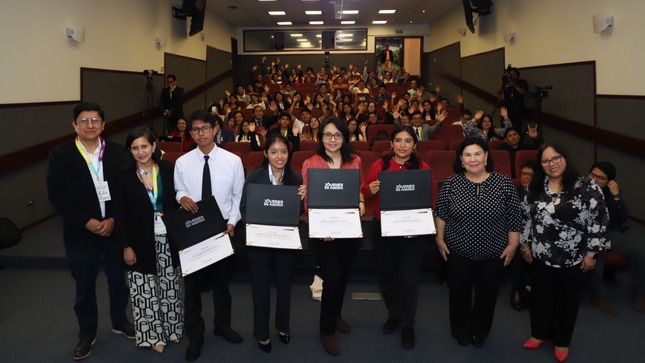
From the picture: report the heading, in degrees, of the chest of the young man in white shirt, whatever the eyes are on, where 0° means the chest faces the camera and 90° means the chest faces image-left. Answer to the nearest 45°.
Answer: approximately 0°

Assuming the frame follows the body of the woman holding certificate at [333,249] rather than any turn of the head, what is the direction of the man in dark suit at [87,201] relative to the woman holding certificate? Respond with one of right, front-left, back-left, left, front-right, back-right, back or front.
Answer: right

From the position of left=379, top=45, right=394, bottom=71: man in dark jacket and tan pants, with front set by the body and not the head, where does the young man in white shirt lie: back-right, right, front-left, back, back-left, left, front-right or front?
front

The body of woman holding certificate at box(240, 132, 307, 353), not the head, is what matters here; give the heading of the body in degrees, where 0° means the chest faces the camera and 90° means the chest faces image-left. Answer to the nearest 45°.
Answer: approximately 0°

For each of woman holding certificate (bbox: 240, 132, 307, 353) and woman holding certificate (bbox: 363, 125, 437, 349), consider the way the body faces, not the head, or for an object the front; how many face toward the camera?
2
